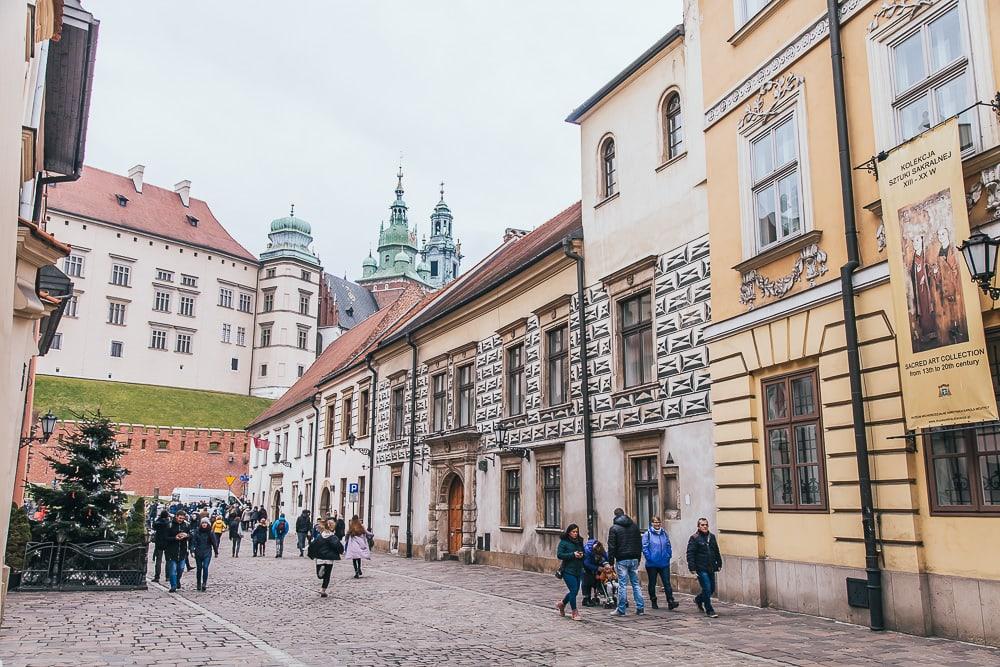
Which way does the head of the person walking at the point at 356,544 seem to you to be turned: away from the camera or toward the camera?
away from the camera

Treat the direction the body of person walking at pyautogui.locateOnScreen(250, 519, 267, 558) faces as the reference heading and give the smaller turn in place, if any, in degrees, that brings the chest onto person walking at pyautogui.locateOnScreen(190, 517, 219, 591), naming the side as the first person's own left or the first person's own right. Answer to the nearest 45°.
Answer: approximately 180°

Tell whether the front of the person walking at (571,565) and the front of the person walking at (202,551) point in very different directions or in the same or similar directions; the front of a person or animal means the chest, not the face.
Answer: same or similar directions

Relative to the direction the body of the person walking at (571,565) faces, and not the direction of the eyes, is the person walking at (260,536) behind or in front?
behind

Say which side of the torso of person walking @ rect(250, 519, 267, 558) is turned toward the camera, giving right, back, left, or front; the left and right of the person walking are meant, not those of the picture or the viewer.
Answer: back

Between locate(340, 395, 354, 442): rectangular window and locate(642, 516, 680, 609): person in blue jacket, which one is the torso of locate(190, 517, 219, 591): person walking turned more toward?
the person in blue jacket

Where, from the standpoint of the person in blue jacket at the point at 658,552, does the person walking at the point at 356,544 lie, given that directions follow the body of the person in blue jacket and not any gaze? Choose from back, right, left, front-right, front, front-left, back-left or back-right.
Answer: back-right

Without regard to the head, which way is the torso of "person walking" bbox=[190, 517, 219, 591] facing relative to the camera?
toward the camera

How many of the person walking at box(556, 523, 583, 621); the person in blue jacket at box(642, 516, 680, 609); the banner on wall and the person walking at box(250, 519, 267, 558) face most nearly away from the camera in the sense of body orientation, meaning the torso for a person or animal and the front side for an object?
1

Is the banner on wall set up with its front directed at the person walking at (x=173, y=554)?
no

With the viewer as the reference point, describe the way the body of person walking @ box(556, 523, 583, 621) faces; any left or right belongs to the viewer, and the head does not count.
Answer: facing the viewer and to the right of the viewer

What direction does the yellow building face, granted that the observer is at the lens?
facing the viewer and to the left of the viewer

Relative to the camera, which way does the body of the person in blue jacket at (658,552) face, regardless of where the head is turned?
toward the camera
